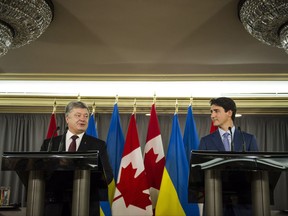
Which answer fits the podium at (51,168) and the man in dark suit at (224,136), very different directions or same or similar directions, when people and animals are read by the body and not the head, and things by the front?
same or similar directions

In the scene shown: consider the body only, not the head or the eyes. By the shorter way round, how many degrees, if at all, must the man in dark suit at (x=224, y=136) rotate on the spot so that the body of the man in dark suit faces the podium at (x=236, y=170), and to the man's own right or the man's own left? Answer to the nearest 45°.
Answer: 0° — they already face it

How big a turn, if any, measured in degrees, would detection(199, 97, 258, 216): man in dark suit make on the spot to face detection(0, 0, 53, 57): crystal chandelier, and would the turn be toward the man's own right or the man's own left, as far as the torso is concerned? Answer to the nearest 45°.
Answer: approximately 90° to the man's own right

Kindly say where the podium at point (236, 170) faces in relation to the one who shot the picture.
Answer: facing the viewer

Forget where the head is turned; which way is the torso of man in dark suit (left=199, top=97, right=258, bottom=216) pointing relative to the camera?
toward the camera

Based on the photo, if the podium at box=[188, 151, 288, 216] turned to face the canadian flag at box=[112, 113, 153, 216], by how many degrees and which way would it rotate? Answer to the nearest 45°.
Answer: approximately 135° to its right

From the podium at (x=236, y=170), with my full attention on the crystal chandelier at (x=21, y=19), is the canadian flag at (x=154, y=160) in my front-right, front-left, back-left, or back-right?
front-right

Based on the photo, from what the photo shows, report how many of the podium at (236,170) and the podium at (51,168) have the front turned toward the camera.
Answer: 2

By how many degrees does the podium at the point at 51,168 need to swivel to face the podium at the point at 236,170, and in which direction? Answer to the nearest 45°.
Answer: approximately 90° to its left

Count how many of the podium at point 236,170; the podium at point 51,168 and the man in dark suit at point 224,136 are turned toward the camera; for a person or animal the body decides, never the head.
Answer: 3

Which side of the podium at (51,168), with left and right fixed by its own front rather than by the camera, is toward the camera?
front

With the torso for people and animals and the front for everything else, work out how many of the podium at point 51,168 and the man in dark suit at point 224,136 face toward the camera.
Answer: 2
